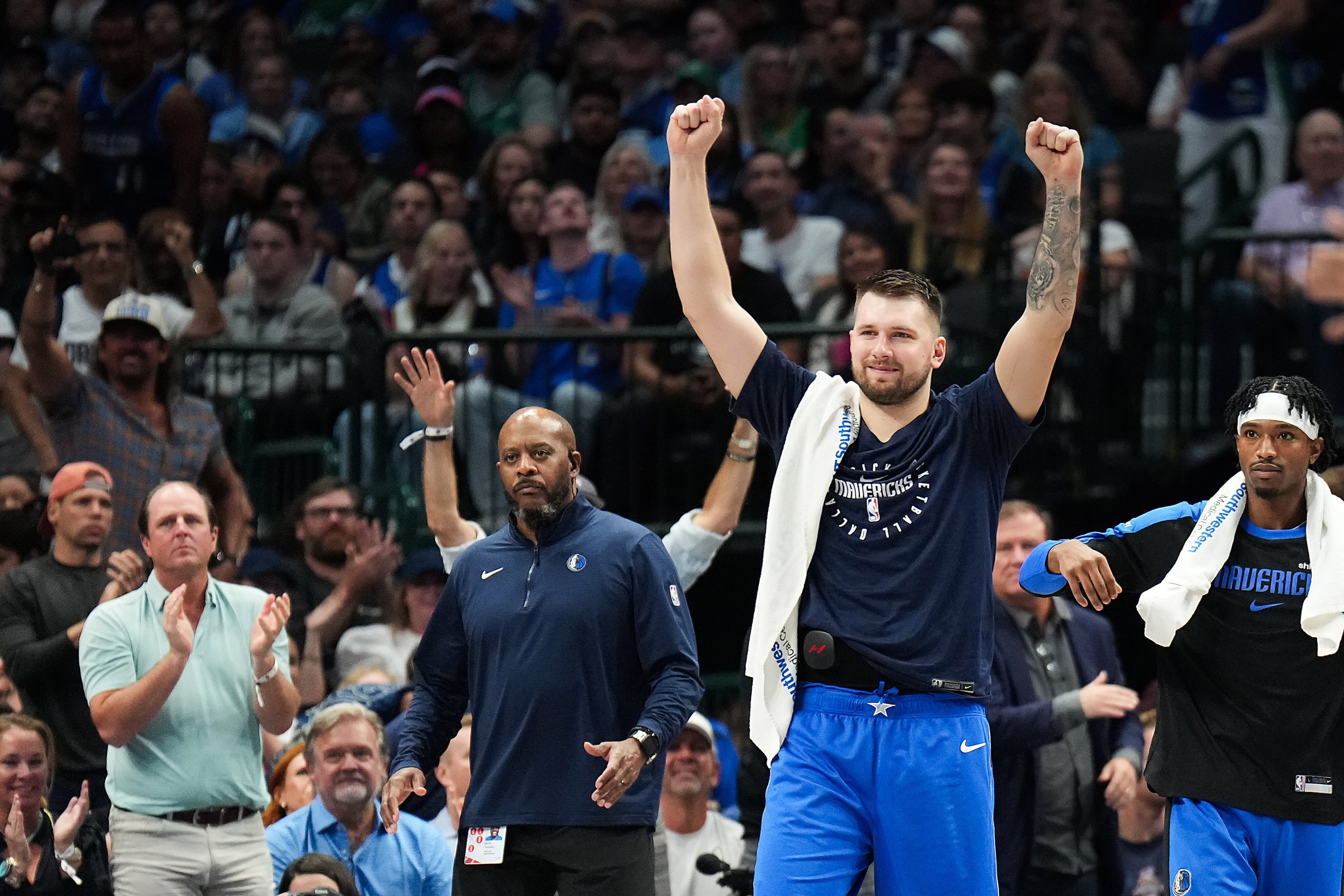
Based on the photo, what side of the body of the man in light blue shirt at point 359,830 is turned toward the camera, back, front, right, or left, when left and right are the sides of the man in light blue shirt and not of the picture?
front

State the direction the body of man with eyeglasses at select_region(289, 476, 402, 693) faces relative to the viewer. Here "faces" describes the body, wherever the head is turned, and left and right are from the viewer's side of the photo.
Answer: facing the viewer and to the right of the viewer

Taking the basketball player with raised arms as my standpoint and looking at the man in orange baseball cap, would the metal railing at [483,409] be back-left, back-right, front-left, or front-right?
front-right

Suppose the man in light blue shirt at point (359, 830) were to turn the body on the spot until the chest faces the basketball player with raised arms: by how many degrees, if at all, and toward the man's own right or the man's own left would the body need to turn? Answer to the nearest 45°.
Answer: approximately 45° to the man's own left

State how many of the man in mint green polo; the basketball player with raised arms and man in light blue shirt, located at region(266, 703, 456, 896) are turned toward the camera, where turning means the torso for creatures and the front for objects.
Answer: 3

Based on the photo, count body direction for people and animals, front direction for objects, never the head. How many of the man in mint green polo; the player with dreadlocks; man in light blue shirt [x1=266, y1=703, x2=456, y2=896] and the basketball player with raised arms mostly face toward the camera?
4

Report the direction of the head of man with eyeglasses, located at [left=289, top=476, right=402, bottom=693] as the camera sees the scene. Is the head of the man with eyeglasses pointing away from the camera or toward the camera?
toward the camera

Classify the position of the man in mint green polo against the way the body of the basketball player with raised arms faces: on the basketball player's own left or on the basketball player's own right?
on the basketball player's own right

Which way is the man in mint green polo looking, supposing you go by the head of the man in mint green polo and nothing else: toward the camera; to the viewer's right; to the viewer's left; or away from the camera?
toward the camera

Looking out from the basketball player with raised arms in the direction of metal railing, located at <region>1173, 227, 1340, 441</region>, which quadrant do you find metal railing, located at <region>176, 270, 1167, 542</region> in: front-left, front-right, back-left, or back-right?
front-left

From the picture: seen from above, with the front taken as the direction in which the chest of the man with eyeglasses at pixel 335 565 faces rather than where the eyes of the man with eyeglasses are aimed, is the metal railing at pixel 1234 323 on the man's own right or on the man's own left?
on the man's own left

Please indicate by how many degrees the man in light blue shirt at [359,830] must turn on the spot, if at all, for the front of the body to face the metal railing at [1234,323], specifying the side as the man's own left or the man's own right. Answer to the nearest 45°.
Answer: approximately 135° to the man's own left

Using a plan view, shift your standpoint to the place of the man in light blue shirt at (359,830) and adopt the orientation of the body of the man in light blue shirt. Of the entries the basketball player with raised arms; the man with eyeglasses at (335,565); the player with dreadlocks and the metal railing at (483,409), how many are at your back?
2

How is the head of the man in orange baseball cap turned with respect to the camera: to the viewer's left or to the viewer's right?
to the viewer's right

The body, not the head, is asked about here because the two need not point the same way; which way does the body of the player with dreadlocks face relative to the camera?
toward the camera

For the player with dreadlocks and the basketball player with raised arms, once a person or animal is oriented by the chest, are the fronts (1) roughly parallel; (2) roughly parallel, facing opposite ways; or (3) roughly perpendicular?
roughly parallel

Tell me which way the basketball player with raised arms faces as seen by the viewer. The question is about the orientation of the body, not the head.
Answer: toward the camera

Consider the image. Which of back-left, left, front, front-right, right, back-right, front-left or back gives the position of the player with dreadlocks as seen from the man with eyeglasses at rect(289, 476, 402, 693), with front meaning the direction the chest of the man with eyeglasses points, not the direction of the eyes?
front
